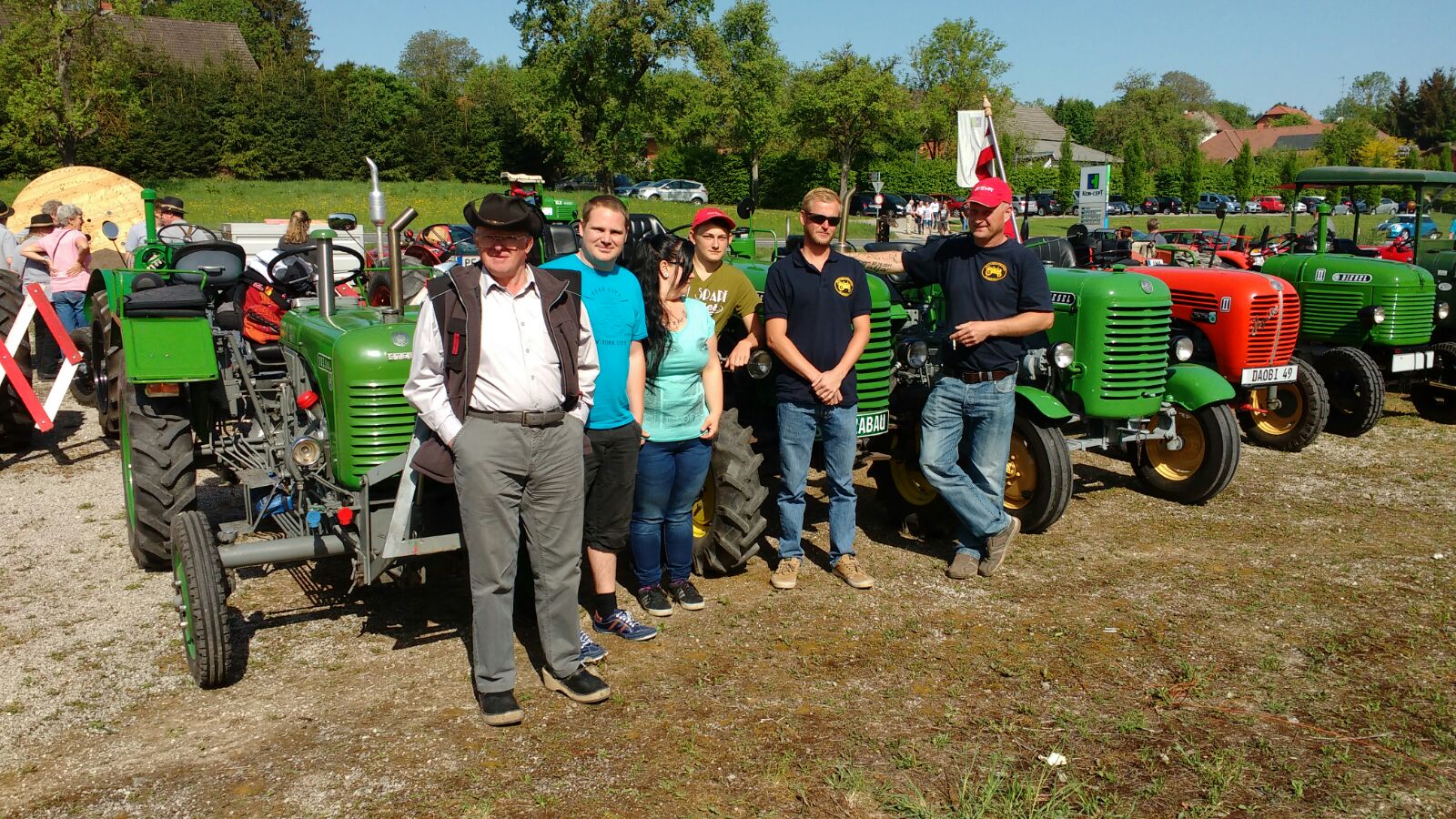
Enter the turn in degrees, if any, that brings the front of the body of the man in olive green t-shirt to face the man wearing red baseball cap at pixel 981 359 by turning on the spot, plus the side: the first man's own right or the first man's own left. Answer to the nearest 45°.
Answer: approximately 90° to the first man's own left

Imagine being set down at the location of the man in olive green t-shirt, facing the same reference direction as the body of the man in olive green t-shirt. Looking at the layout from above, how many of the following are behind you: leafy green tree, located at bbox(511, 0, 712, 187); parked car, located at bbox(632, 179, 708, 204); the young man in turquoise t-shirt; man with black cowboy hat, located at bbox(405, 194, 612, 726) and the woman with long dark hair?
2

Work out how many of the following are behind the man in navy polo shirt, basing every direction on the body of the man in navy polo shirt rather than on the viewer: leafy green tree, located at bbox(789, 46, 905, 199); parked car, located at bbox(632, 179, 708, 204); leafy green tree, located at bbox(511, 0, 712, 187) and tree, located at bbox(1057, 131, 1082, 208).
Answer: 4

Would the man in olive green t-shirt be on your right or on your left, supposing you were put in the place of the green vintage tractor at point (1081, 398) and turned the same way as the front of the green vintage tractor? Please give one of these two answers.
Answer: on your right

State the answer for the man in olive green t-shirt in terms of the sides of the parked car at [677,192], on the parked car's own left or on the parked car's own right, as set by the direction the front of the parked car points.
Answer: on the parked car's own left

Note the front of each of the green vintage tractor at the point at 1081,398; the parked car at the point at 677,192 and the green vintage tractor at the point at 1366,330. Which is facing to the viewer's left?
the parked car

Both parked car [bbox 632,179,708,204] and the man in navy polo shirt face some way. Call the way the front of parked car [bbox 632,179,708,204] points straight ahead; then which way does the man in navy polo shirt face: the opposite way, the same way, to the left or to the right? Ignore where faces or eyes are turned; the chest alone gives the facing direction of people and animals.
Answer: to the left

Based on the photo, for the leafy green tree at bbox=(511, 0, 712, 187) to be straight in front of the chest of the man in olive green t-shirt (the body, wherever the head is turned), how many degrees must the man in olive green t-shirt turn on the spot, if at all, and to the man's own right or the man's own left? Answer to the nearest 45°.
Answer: approximately 180°

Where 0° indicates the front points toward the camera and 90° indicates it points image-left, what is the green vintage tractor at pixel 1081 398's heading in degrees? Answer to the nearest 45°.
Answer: approximately 315°

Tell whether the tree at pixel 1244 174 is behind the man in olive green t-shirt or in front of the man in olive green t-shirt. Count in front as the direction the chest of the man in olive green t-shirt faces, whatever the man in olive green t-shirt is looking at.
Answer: behind

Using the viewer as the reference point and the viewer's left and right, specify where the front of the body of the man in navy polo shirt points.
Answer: facing the viewer

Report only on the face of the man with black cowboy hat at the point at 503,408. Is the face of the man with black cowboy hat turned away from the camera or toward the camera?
toward the camera

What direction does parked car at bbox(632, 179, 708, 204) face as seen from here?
to the viewer's left

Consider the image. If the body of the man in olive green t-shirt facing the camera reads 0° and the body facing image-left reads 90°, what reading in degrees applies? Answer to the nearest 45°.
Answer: approximately 0°

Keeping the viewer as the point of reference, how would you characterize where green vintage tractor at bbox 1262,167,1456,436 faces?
facing the viewer and to the right of the viewer

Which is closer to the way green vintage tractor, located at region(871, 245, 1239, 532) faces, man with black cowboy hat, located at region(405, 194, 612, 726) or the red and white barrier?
the man with black cowboy hat

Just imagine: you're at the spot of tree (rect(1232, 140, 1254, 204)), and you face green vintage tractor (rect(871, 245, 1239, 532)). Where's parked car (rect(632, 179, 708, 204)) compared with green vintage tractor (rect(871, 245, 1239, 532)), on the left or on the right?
right

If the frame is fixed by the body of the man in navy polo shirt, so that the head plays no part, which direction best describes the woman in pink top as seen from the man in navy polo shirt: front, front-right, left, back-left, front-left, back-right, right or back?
back-right

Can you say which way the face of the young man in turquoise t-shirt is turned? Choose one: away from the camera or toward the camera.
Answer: toward the camera

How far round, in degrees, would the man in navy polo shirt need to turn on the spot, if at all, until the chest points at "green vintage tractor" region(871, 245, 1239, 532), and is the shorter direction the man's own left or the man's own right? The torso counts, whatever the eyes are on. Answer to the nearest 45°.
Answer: approximately 135° to the man's own left
